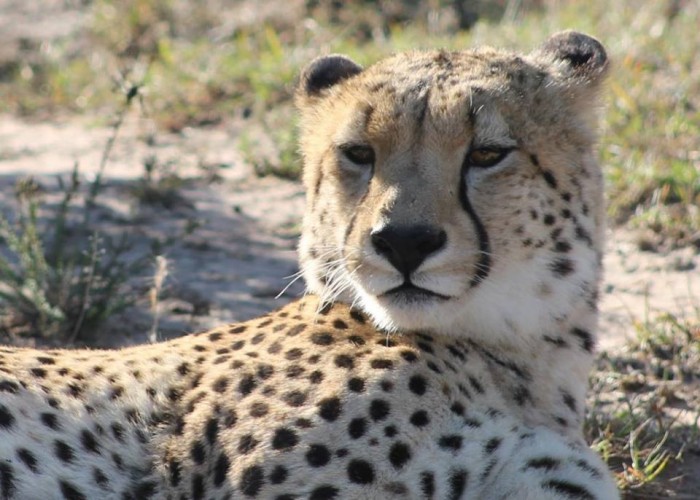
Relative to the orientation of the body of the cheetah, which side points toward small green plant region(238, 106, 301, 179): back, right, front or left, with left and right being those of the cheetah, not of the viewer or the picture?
left

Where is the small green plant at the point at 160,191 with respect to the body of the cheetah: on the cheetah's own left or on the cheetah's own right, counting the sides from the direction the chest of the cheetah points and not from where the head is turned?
on the cheetah's own left

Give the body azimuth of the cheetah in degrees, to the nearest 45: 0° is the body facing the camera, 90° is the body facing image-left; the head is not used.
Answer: approximately 270°

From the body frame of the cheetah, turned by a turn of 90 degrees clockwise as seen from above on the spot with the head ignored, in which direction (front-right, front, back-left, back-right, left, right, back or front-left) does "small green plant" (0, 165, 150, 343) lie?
back-right
